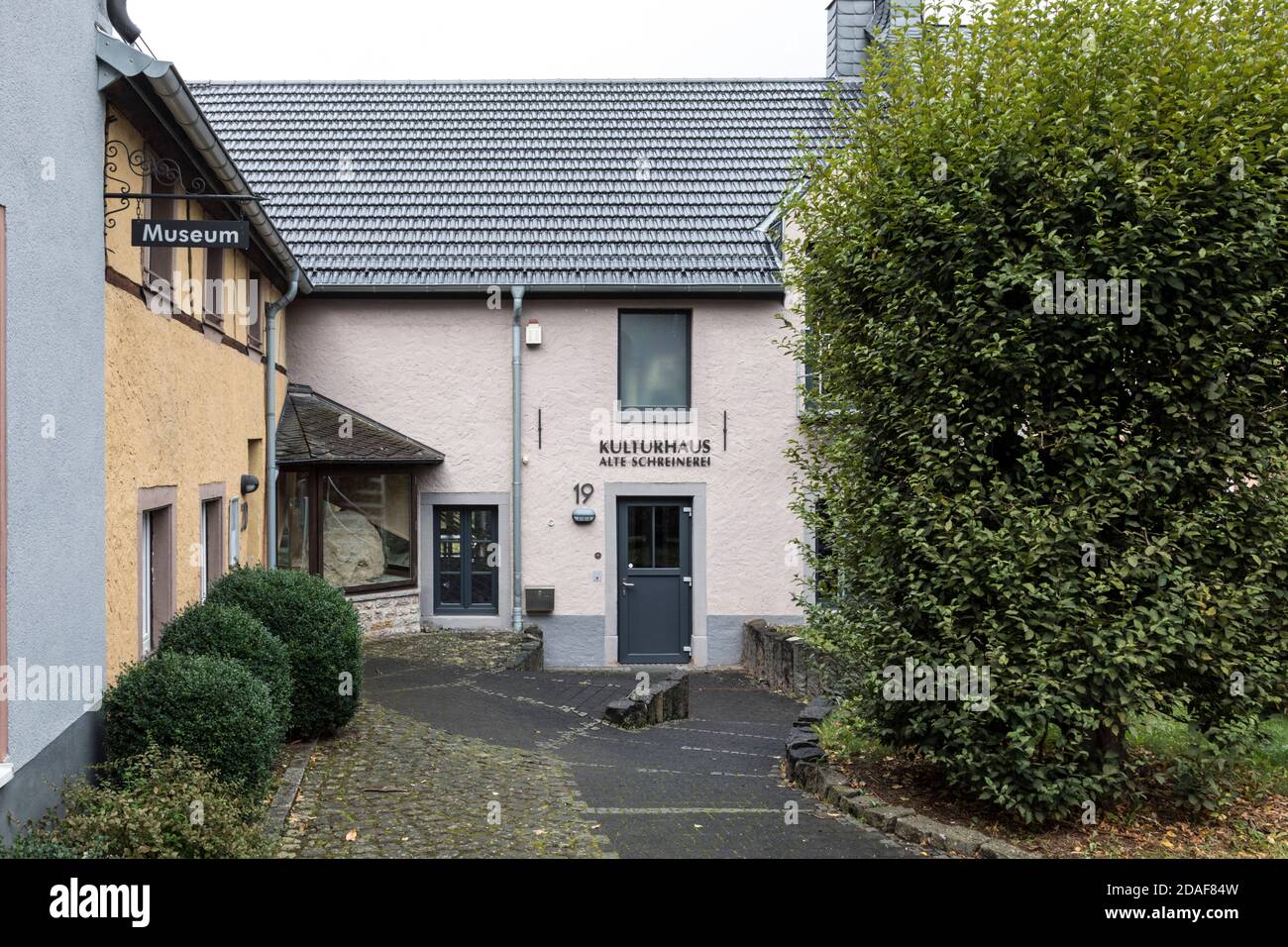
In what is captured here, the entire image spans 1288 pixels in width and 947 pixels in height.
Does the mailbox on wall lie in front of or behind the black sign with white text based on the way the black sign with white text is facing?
behind

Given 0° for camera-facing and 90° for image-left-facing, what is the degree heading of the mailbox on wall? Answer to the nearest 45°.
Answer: approximately 0°

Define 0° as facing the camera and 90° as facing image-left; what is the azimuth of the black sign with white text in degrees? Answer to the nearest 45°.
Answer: approximately 0°

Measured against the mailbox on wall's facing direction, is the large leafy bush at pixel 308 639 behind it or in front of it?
in front

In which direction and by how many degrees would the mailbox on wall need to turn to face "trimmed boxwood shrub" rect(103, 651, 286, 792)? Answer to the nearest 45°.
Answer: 0° — it already faces it

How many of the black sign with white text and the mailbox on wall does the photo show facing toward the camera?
2
